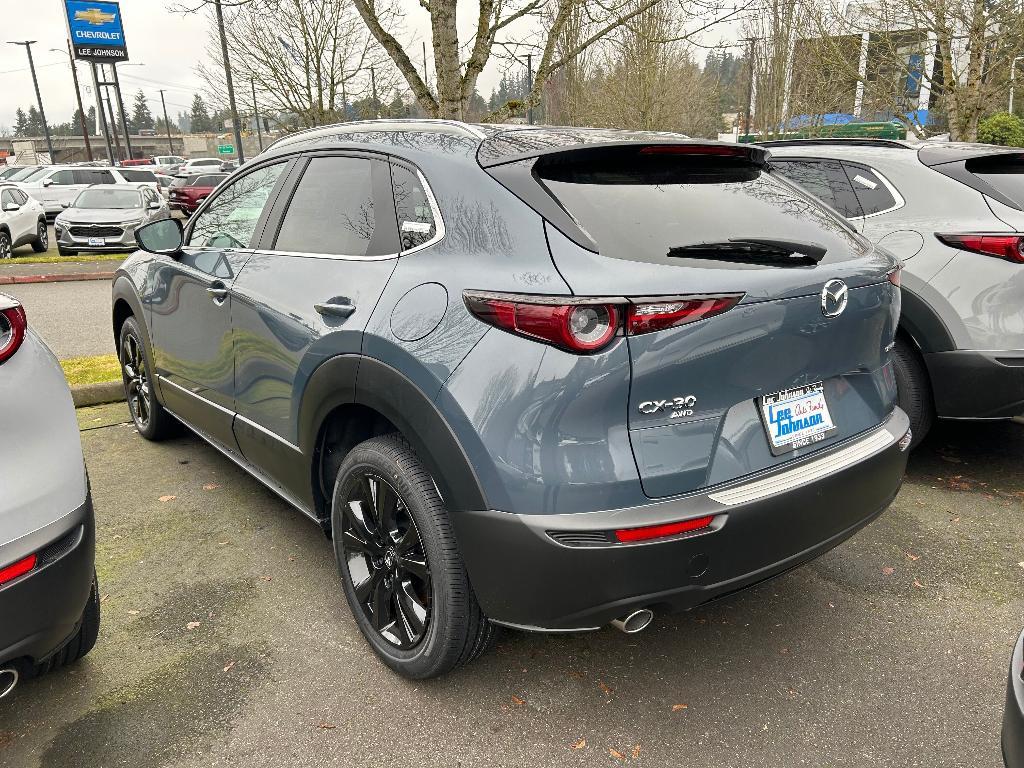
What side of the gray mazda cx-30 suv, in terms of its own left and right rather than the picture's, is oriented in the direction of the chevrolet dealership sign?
front

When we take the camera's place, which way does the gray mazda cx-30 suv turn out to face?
facing away from the viewer and to the left of the viewer

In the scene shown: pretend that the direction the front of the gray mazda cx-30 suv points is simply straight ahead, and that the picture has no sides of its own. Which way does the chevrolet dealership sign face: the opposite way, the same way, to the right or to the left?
the opposite way

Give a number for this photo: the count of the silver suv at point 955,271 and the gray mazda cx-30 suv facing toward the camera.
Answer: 0

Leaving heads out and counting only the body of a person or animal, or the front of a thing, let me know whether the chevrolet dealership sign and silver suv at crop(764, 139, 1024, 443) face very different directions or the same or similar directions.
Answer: very different directions

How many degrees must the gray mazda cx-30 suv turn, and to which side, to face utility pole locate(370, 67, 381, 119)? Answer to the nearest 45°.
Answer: approximately 45° to its right

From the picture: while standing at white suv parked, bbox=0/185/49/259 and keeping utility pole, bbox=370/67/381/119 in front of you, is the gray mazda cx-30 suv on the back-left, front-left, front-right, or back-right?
back-right

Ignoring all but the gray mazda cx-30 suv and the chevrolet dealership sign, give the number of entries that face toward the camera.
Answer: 1

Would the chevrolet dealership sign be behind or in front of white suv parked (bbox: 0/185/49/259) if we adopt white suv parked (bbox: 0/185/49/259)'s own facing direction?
behind

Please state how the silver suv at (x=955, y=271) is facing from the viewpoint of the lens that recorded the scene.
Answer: facing away from the viewer and to the left of the viewer

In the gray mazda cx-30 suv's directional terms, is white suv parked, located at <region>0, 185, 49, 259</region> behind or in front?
in front
